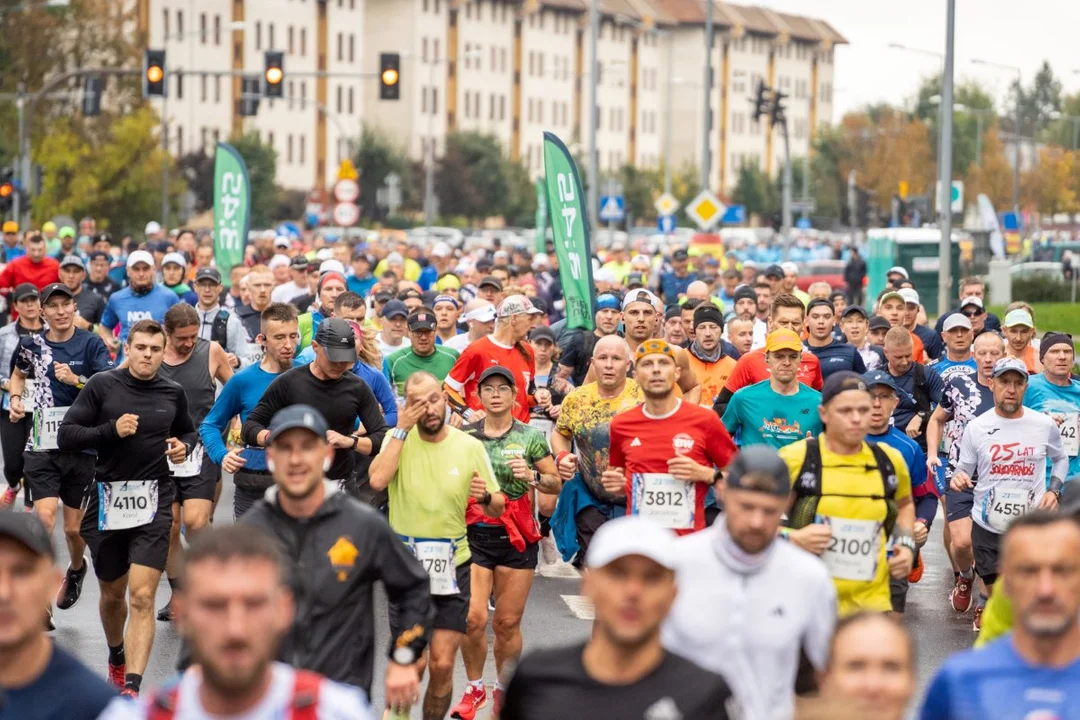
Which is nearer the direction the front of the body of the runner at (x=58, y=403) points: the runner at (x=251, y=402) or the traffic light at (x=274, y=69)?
the runner

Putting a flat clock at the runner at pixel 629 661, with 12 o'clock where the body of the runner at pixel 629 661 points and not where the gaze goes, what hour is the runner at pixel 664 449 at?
the runner at pixel 664 449 is roughly at 6 o'clock from the runner at pixel 629 661.

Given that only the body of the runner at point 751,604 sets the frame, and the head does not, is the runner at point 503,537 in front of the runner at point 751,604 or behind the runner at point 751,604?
behind

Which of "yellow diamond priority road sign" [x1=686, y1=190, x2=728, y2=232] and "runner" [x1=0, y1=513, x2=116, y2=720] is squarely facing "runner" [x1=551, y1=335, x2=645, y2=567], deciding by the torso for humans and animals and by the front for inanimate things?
the yellow diamond priority road sign

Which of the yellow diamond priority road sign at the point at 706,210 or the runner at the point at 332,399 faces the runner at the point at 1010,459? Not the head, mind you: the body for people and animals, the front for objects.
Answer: the yellow diamond priority road sign

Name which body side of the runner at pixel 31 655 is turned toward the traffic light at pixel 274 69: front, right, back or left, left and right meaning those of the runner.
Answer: back

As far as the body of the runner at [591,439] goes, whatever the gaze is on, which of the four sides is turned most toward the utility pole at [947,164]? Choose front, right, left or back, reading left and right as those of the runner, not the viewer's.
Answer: back

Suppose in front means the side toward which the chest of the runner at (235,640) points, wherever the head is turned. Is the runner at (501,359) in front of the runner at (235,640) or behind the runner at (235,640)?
behind

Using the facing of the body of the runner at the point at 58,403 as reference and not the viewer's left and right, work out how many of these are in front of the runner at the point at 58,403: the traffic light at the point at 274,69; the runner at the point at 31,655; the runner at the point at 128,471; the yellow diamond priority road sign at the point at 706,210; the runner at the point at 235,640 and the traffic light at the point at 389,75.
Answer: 3

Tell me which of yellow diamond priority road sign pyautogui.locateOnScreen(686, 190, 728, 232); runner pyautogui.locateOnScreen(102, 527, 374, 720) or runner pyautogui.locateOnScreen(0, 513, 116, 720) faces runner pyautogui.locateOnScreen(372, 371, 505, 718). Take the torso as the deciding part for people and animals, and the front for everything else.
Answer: the yellow diamond priority road sign

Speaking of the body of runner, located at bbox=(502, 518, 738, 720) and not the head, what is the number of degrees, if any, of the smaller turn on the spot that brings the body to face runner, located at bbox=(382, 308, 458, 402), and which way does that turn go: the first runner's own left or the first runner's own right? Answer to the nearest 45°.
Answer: approximately 180°

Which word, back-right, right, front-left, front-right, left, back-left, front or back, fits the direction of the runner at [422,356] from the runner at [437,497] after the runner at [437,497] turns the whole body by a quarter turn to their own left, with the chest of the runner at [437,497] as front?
left
